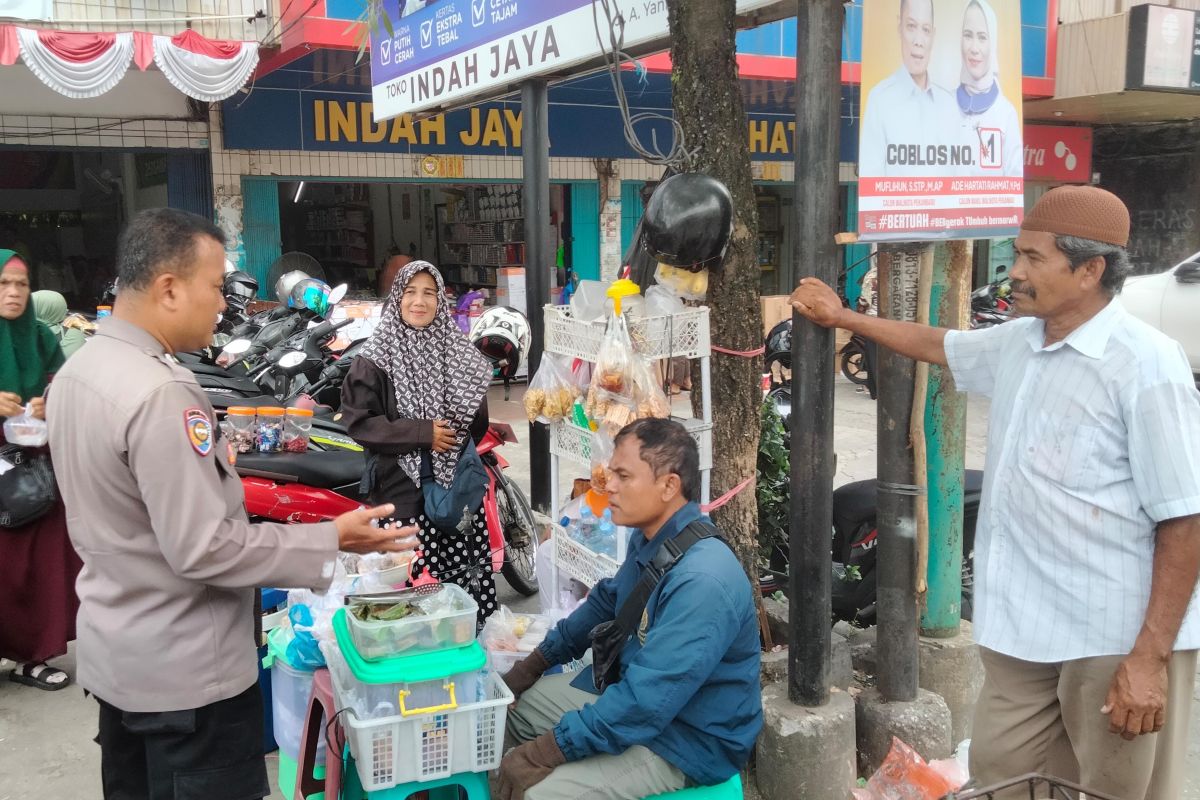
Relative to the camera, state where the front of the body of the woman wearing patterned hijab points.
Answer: toward the camera

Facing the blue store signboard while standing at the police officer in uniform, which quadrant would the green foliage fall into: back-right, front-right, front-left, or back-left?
front-right

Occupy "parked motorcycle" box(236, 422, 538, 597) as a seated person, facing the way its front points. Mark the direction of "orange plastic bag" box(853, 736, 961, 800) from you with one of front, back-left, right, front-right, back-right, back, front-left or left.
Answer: front-right

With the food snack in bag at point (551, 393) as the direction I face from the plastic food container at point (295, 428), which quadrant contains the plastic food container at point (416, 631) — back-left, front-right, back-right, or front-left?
front-right

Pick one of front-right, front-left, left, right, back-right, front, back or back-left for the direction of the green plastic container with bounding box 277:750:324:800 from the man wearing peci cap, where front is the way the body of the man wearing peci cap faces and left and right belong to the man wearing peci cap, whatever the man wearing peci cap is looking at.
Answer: front-right

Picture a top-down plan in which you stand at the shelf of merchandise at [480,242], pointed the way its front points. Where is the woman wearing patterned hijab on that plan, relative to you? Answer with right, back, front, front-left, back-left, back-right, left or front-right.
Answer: front

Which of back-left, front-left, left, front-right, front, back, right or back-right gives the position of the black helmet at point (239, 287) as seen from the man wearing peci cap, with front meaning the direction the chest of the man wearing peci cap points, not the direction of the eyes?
right

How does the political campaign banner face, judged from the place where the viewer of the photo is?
facing the viewer

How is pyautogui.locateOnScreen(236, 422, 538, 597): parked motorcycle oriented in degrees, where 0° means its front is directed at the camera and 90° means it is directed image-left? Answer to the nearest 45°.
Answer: approximately 270°

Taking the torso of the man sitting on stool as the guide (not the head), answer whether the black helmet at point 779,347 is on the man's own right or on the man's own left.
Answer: on the man's own right

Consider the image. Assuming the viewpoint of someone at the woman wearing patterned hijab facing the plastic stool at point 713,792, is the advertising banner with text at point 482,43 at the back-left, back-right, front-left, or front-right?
back-left

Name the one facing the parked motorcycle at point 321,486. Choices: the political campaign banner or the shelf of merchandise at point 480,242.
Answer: the shelf of merchandise

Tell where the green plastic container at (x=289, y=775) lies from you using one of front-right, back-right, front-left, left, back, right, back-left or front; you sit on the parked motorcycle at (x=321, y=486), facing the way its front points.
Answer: right

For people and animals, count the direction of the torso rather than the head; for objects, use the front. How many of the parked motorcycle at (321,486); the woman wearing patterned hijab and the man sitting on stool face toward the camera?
1

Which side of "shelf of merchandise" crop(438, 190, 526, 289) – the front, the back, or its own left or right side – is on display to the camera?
front

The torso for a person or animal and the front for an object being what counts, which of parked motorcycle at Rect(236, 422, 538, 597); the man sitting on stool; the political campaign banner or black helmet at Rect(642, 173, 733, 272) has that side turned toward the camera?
the political campaign banner

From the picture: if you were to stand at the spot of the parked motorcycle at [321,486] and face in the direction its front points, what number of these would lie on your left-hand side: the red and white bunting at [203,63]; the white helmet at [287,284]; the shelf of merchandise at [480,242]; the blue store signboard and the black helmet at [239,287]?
5

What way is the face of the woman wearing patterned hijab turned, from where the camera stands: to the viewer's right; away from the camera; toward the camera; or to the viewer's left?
toward the camera
